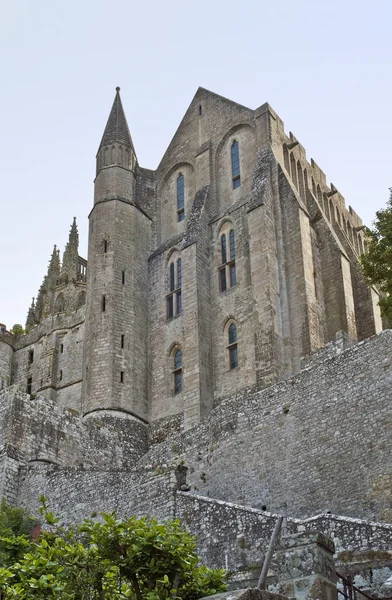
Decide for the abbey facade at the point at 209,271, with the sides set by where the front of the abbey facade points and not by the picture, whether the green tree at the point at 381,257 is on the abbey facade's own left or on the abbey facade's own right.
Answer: on the abbey facade's own left

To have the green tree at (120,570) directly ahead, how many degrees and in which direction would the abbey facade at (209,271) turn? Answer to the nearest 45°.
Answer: approximately 45° to its left

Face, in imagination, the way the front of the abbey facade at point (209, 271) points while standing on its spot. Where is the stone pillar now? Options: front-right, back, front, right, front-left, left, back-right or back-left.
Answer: front-left

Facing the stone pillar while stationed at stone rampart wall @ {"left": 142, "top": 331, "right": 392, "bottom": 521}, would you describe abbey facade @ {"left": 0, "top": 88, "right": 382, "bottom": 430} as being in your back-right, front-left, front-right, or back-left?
back-right

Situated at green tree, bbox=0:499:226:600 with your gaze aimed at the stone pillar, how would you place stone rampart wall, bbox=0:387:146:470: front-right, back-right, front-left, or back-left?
back-left

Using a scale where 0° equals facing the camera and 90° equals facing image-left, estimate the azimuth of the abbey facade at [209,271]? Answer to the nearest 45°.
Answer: approximately 45°
